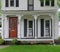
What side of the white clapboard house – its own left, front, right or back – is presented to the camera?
front
